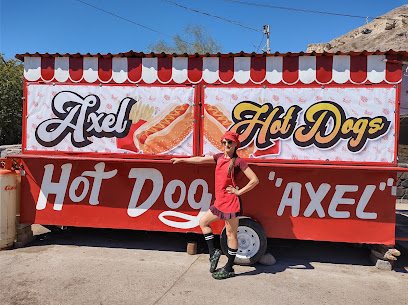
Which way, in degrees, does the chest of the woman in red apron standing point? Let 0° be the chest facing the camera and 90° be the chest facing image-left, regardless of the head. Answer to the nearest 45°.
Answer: approximately 45°
